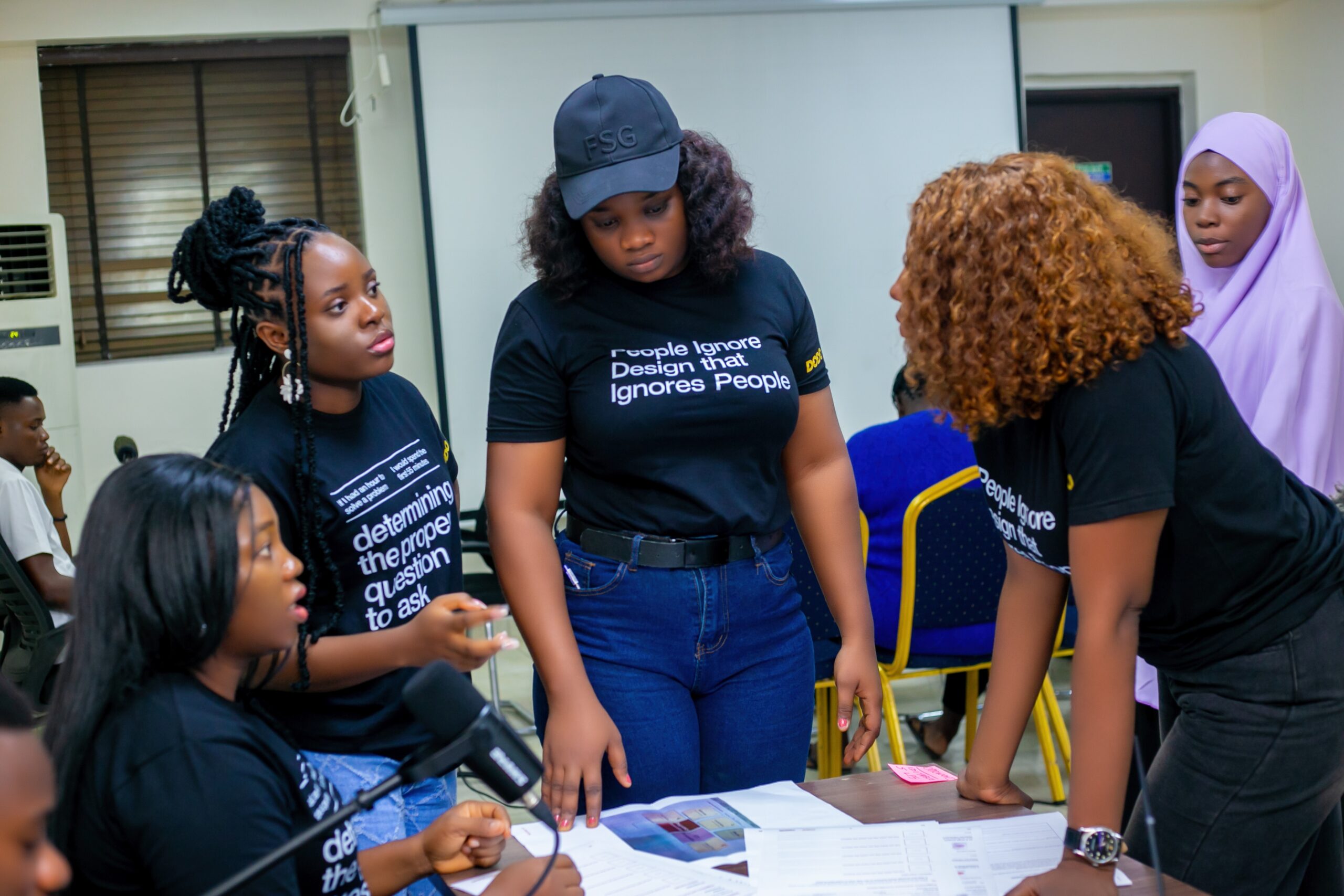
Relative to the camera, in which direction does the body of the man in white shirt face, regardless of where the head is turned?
to the viewer's right

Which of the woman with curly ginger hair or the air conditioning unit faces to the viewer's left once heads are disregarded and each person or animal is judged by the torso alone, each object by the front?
the woman with curly ginger hair

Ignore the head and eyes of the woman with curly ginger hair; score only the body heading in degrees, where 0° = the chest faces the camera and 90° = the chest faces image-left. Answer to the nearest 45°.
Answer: approximately 90°

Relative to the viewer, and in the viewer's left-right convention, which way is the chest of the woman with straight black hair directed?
facing to the right of the viewer

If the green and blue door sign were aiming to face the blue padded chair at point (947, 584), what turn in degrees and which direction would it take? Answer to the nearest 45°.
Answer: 0° — it already faces it

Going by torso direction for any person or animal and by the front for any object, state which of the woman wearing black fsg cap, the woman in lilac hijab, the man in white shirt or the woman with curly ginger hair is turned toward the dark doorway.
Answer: the man in white shirt

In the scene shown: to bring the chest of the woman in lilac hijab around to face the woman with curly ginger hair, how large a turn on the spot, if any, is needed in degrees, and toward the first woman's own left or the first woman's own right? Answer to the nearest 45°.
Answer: approximately 45° to the first woman's own left

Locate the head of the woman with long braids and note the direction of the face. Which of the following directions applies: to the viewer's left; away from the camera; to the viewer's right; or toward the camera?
to the viewer's right

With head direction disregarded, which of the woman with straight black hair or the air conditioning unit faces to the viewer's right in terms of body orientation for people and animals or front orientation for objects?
the woman with straight black hair
